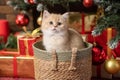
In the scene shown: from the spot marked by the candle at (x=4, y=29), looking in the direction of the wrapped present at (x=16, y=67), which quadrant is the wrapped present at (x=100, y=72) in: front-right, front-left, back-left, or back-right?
front-left

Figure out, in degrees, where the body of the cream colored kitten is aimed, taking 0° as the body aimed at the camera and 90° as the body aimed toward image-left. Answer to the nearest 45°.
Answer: approximately 45°

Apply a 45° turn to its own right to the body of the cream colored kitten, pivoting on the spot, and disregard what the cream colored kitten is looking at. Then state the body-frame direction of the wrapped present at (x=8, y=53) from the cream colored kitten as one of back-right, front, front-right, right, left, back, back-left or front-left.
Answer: front-right
